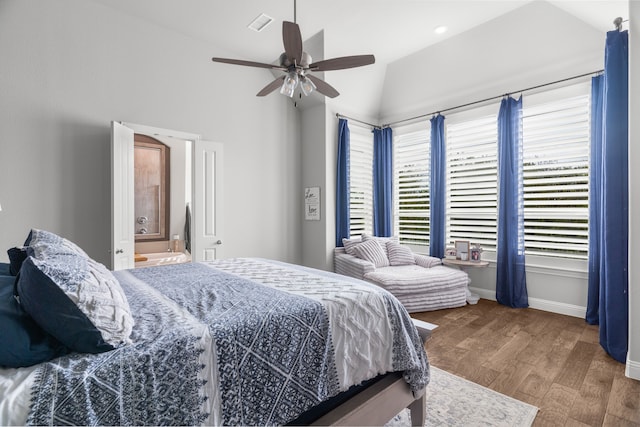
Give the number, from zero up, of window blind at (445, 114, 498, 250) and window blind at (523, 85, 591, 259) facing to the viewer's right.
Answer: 0

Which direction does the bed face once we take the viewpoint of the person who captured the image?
facing away from the viewer and to the right of the viewer

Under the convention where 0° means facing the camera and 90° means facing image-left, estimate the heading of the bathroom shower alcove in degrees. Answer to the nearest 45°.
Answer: approximately 315°

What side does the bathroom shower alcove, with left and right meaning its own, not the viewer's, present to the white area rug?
front

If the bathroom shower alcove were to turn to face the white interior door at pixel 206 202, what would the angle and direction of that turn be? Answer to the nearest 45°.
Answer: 0° — it already faces it

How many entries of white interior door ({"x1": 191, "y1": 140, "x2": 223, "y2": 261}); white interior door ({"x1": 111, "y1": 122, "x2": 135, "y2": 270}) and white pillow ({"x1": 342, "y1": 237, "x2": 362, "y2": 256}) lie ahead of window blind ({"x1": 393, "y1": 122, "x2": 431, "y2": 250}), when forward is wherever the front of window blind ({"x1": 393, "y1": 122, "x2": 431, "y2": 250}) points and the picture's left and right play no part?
3

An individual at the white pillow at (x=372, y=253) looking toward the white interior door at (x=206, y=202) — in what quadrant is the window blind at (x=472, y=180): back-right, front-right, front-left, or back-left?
back-left

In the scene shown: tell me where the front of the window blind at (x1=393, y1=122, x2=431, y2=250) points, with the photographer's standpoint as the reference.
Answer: facing the viewer and to the left of the viewer

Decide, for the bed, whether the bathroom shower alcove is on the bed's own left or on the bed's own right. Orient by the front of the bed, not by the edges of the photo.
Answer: on the bed's own left

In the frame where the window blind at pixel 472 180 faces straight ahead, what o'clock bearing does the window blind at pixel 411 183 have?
the window blind at pixel 411 183 is roughly at 2 o'clock from the window blind at pixel 472 180.

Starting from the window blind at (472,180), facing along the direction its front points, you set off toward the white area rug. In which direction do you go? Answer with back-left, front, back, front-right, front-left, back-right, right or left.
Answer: front-left

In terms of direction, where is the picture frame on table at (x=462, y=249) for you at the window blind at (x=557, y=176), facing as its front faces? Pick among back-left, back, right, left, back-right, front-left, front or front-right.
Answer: front-right

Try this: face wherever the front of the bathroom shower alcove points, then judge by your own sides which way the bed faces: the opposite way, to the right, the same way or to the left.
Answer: to the left

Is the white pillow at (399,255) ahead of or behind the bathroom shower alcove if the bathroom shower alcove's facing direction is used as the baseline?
ahead

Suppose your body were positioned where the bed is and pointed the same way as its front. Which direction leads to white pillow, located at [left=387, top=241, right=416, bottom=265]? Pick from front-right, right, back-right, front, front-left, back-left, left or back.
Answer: front

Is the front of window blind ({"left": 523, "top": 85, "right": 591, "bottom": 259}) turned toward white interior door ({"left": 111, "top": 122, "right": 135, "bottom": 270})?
yes
